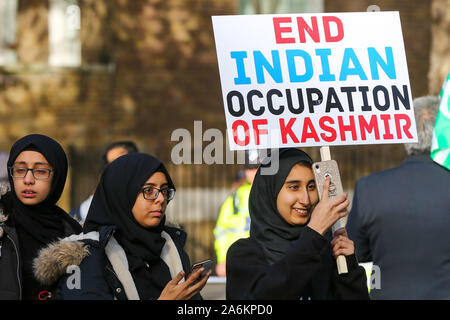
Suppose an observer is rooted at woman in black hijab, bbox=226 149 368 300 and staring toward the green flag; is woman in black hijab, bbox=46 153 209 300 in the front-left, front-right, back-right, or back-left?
back-left

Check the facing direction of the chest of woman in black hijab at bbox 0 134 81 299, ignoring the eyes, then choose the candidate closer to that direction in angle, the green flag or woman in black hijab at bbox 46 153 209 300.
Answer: the woman in black hijab

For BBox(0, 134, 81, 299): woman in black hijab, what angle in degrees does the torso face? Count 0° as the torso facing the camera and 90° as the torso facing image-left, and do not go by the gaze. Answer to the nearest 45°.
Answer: approximately 0°

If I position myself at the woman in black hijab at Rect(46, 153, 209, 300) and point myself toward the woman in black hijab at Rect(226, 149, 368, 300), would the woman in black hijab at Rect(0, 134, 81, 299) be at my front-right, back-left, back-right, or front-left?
back-left

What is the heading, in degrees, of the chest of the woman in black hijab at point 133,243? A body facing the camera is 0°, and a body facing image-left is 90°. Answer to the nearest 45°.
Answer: approximately 315°

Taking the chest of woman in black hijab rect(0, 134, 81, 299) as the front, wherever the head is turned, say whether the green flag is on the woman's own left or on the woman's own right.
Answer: on the woman's own left

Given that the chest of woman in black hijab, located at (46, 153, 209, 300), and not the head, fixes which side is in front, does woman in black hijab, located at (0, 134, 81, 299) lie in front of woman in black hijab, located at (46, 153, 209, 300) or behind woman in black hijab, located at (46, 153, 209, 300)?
behind
